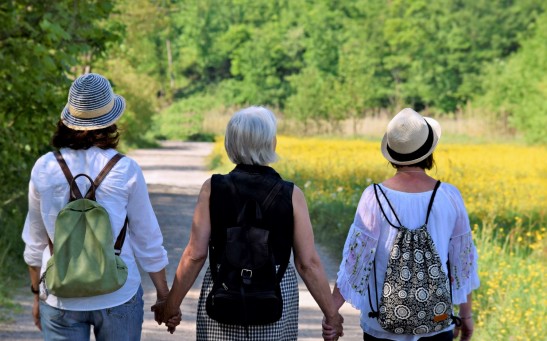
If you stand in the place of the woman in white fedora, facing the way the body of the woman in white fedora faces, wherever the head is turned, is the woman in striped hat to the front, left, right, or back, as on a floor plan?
left

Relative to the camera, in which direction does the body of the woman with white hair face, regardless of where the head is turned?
away from the camera

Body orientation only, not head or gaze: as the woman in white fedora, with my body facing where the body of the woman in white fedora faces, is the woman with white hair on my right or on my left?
on my left

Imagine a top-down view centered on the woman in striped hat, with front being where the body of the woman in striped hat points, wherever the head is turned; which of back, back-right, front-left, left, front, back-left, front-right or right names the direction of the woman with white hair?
right

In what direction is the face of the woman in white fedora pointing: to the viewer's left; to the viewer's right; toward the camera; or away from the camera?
away from the camera

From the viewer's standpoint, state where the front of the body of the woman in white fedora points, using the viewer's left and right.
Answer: facing away from the viewer

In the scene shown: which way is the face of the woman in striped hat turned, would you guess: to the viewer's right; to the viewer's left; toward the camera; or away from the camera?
away from the camera

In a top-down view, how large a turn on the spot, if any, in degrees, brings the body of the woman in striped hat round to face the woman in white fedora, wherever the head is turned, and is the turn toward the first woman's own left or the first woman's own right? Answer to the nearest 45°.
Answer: approximately 90° to the first woman's own right

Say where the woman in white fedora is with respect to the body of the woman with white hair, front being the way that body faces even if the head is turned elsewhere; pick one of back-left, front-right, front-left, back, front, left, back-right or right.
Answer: right

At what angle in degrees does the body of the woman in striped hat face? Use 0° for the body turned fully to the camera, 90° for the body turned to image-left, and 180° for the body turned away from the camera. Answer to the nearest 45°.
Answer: approximately 180°
